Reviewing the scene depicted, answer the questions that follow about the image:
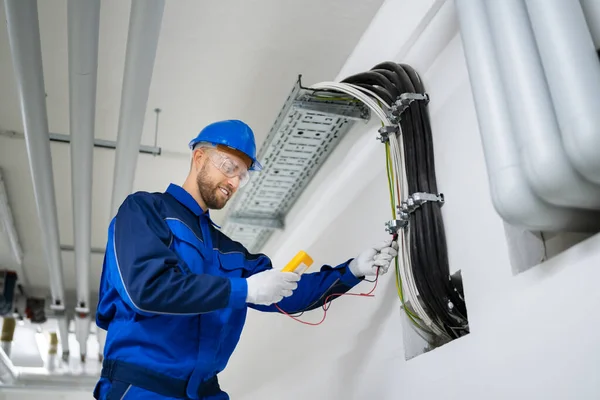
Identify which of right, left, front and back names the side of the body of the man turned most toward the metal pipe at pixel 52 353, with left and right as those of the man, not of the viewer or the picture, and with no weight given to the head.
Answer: back

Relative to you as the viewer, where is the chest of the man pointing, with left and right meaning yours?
facing the viewer and to the right of the viewer

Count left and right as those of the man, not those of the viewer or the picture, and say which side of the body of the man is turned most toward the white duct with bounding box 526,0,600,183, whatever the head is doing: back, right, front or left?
front

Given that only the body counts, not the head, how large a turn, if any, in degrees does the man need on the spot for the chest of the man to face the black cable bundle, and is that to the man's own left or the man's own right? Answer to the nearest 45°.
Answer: approximately 45° to the man's own left

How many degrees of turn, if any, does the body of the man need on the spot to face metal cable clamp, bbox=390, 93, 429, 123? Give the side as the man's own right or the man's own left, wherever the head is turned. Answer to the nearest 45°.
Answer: approximately 45° to the man's own left

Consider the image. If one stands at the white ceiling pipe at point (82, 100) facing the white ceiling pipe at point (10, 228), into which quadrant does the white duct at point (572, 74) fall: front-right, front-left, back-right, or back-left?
back-right

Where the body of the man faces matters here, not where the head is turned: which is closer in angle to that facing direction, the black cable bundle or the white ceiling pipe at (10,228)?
the black cable bundle

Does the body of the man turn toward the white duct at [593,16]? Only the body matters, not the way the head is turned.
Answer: yes

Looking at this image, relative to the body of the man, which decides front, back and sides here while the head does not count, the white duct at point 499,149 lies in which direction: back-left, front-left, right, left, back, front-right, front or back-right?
front
